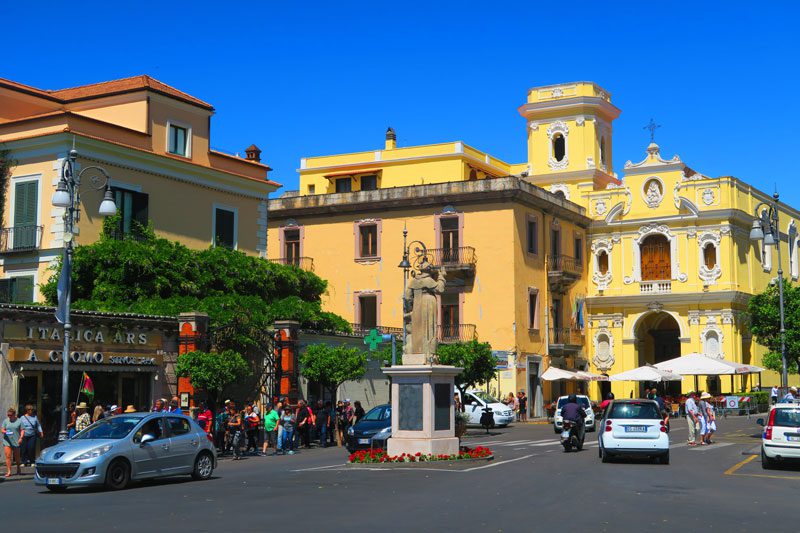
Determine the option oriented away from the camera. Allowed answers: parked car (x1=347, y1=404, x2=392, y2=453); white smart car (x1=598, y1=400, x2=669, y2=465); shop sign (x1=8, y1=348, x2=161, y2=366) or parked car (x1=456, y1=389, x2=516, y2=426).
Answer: the white smart car

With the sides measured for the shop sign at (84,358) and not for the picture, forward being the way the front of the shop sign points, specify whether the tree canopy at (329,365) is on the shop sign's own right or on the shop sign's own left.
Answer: on the shop sign's own left

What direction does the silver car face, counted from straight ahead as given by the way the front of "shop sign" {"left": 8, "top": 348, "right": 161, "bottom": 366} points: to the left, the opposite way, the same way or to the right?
to the right

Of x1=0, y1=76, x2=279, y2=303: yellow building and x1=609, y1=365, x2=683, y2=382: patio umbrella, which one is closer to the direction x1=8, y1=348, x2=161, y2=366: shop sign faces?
the patio umbrella

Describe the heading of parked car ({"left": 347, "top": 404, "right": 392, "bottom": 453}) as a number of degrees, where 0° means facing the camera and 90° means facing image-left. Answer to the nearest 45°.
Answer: approximately 45°

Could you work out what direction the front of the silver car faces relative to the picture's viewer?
facing the viewer and to the left of the viewer

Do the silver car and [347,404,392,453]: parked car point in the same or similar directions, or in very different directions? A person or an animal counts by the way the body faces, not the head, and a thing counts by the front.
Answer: same or similar directions

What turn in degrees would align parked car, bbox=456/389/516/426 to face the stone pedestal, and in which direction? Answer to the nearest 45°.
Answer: approximately 45° to its right

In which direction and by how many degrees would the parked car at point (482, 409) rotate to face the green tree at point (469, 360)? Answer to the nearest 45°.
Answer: approximately 45° to its right

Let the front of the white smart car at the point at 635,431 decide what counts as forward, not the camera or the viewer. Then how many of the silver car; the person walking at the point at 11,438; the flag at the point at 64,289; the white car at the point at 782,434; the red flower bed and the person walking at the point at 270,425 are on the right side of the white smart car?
1
